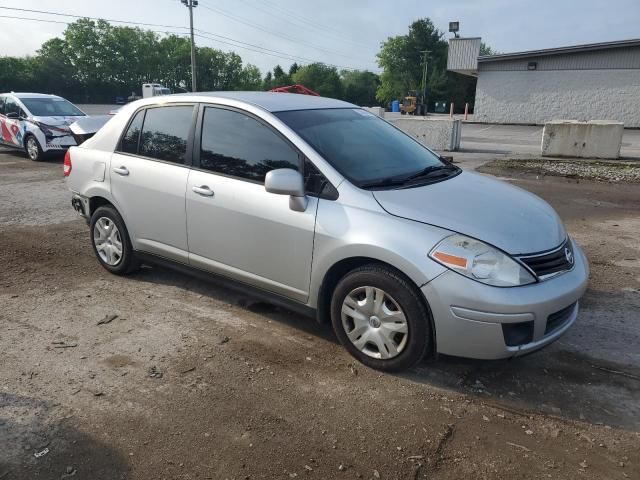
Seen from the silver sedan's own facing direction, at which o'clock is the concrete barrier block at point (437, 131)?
The concrete barrier block is roughly at 8 o'clock from the silver sedan.

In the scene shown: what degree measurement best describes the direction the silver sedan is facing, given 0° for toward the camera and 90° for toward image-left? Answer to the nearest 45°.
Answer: approximately 315°

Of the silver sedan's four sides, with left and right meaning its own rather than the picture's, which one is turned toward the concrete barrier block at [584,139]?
left
